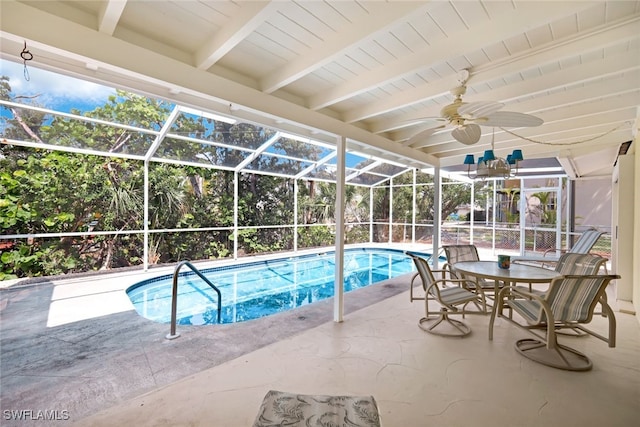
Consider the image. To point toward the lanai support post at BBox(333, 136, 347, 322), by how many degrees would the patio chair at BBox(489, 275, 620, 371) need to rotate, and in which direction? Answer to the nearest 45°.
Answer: approximately 45° to its left

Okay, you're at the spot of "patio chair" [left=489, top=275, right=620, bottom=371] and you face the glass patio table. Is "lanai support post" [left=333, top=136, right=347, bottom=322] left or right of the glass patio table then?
left

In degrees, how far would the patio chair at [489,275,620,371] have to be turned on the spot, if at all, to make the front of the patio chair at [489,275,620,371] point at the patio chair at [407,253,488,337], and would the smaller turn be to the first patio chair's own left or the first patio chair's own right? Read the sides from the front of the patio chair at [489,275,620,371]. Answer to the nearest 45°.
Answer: approximately 45° to the first patio chair's own left

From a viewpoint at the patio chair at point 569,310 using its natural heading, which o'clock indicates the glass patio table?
The glass patio table is roughly at 12 o'clock from the patio chair.

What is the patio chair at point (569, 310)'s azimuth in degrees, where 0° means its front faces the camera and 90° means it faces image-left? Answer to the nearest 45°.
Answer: approximately 135°

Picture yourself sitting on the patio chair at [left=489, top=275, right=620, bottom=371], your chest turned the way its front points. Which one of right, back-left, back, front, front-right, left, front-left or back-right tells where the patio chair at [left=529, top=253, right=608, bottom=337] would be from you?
front-right
